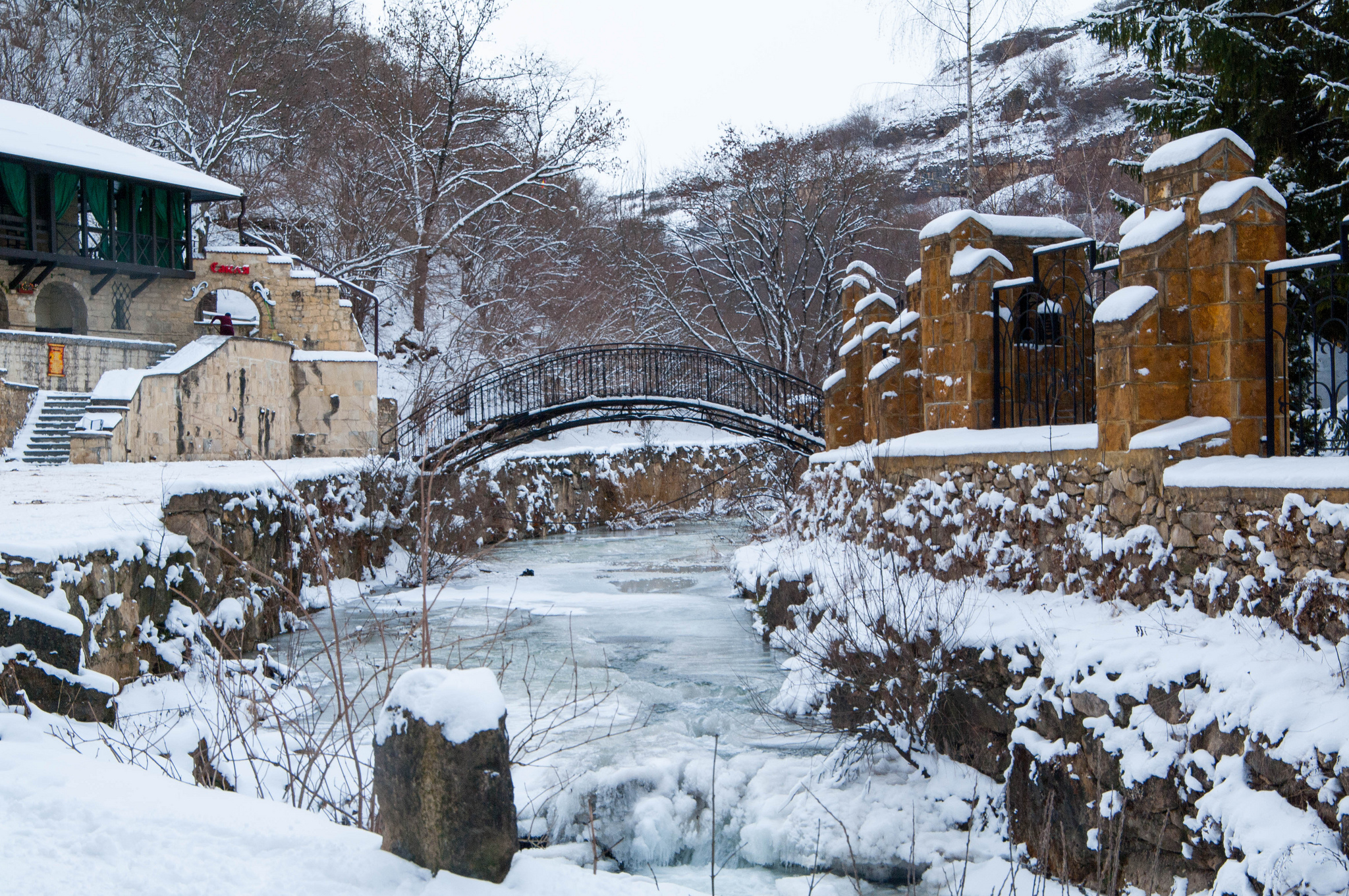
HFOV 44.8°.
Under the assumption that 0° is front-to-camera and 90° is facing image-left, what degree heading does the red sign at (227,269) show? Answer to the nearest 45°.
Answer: approximately 0°

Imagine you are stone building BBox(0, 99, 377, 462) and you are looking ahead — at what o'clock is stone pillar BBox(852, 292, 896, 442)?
The stone pillar is roughly at 11 o'clock from the stone building.

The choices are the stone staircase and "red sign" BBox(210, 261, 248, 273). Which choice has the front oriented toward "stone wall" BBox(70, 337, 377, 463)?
the red sign

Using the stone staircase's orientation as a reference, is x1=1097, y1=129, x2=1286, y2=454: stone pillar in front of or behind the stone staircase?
in front

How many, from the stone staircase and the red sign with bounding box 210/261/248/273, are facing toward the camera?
2

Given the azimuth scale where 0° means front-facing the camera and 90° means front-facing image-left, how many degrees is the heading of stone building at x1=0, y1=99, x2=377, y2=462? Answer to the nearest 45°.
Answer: approximately 0°

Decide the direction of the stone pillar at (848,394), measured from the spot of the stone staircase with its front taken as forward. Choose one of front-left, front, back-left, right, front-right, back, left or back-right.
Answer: front-left

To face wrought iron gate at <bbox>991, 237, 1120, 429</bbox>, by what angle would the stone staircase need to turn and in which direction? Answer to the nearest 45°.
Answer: approximately 45° to its left

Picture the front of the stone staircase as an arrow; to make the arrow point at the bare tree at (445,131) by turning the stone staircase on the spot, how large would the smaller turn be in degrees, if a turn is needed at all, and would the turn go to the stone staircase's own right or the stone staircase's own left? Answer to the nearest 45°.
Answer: approximately 135° to the stone staircase's own left

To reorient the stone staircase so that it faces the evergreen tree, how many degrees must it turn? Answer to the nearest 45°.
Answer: approximately 45° to its left

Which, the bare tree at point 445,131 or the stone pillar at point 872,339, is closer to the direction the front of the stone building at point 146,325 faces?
the stone pillar

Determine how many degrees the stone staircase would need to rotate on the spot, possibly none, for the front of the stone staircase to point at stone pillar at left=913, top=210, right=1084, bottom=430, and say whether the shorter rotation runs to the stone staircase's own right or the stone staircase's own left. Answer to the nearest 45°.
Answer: approximately 45° to the stone staircase's own left
